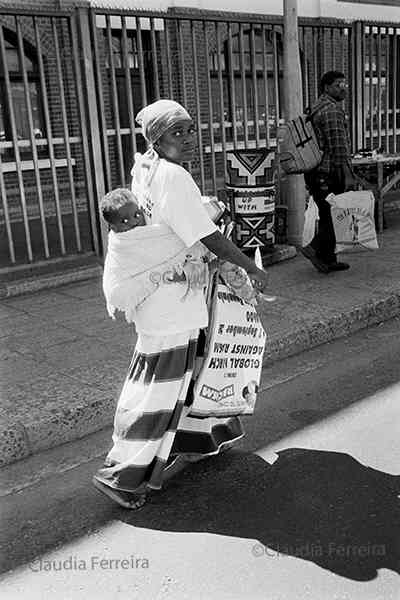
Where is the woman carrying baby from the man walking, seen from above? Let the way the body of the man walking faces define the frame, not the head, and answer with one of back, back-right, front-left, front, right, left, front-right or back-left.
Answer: right

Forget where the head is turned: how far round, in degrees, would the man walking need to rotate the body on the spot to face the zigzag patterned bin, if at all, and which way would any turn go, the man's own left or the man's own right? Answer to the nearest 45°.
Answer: approximately 135° to the man's own left

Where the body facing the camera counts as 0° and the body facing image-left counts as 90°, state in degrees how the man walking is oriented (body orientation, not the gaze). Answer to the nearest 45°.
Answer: approximately 270°

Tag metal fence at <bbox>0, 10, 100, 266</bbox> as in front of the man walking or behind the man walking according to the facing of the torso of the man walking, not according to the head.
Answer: behind

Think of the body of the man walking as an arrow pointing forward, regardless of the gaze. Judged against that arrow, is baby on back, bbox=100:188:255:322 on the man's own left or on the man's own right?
on the man's own right

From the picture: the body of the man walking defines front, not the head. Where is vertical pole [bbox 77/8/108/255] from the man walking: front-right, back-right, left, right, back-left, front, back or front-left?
back
